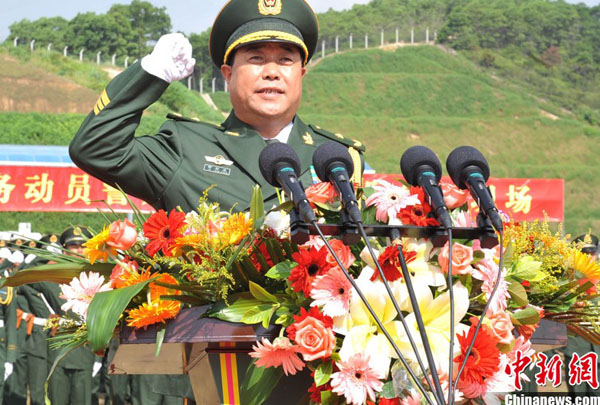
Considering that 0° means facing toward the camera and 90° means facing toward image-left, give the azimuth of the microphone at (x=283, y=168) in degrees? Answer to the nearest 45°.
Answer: approximately 135°

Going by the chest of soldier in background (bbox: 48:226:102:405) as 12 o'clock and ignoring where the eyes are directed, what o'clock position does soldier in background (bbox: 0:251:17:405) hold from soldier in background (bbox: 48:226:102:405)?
soldier in background (bbox: 0:251:17:405) is roughly at 4 o'clock from soldier in background (bbox: 48:226:102:405).

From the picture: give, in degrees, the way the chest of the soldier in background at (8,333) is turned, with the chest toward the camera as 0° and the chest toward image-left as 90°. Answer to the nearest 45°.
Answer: approximately 0°

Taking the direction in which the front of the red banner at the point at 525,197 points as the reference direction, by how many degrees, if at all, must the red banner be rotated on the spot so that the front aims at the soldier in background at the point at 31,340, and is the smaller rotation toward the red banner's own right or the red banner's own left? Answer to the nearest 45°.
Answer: approximately 45° to the red banner's own right

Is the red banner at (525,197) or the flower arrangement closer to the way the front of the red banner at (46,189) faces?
the flower arrangement

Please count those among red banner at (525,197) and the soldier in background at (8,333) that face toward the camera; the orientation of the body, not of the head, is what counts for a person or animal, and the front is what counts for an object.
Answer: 2

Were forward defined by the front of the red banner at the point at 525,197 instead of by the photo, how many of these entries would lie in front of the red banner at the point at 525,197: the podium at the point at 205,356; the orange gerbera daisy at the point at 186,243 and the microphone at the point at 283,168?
3

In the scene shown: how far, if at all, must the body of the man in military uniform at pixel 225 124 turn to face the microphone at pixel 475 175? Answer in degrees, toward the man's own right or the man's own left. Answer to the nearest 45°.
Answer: approximately 45° to the man's own left
